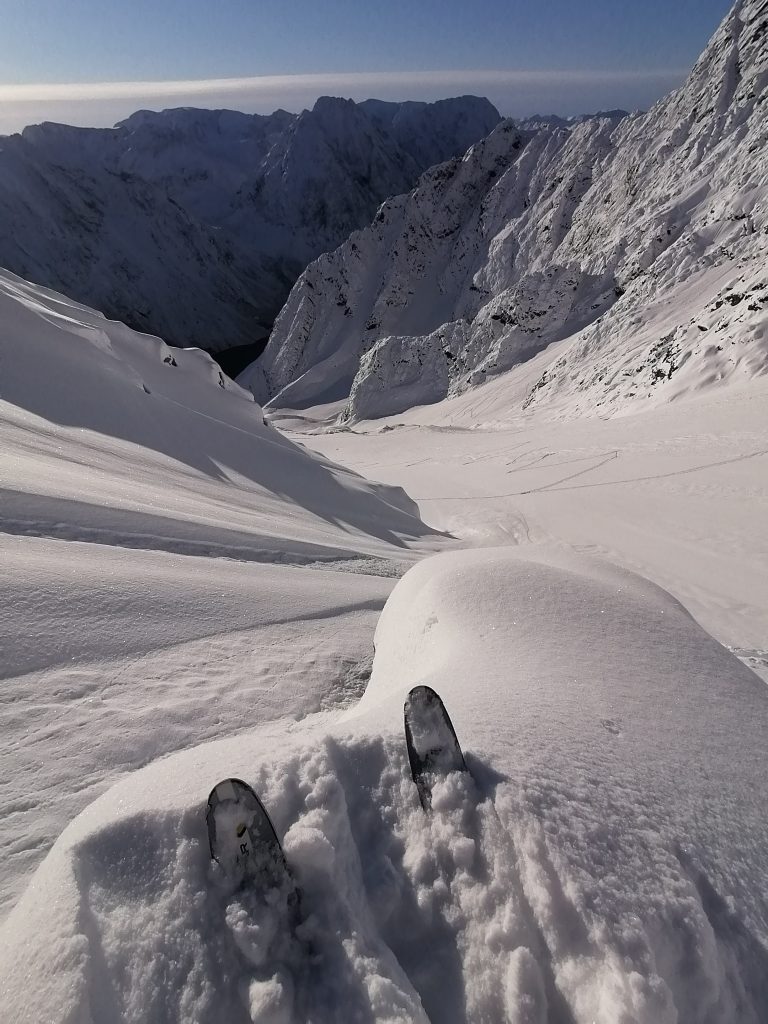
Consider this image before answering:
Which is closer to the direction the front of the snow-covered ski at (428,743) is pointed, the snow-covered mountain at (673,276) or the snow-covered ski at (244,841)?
the snow-covered mountain

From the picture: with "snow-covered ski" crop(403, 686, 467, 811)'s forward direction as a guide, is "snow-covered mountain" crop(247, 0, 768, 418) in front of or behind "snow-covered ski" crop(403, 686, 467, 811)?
in front

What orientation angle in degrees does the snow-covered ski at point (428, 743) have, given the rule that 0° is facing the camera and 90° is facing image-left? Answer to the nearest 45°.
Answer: approximately 180°

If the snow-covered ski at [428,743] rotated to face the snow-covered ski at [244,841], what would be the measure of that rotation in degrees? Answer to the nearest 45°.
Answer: approximately 135° to its left
